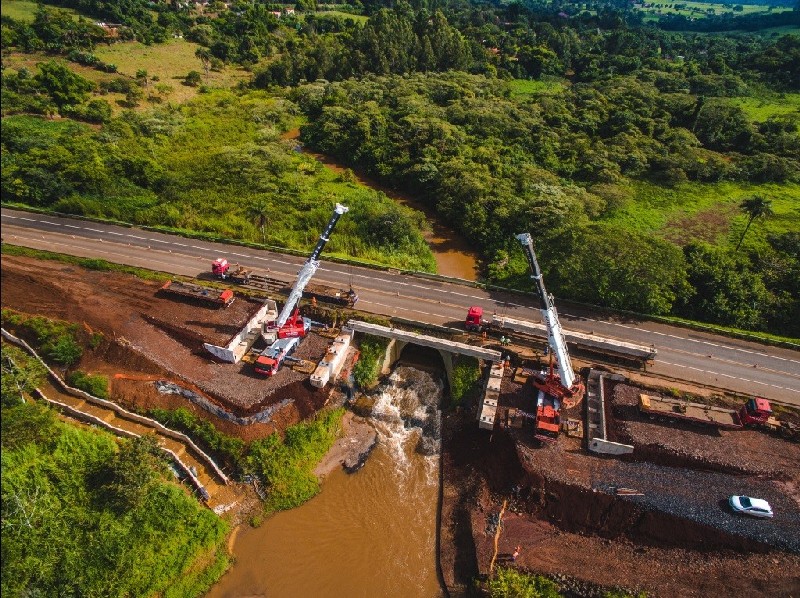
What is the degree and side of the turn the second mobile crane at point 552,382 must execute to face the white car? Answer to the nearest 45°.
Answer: approximately 90° to its left

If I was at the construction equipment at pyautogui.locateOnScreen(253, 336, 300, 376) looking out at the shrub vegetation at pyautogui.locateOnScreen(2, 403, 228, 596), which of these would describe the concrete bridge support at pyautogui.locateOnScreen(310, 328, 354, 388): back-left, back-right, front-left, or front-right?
back-left

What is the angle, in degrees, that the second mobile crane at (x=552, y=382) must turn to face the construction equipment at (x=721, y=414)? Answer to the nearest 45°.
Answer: approximately 90° to its left

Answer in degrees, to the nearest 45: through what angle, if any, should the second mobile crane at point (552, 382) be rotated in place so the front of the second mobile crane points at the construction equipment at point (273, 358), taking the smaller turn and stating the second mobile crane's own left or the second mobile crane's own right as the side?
approximately 90° to the second mobile crane's own right

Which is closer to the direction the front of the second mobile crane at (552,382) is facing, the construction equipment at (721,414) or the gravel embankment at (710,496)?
the gravel embankment

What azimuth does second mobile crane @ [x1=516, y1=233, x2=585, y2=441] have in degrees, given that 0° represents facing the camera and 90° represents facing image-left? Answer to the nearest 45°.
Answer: approximately 0°

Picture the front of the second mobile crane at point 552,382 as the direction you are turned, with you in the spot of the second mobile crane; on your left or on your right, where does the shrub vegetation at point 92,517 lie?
on your right

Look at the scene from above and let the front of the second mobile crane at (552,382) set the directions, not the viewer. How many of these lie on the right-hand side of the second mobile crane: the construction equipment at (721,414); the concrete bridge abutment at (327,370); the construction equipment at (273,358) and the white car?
2

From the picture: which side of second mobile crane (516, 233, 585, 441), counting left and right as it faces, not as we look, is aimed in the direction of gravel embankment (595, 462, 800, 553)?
left

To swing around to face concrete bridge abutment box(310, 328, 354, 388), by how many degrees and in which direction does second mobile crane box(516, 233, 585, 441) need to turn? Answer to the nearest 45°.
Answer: approximately 90° to its right
